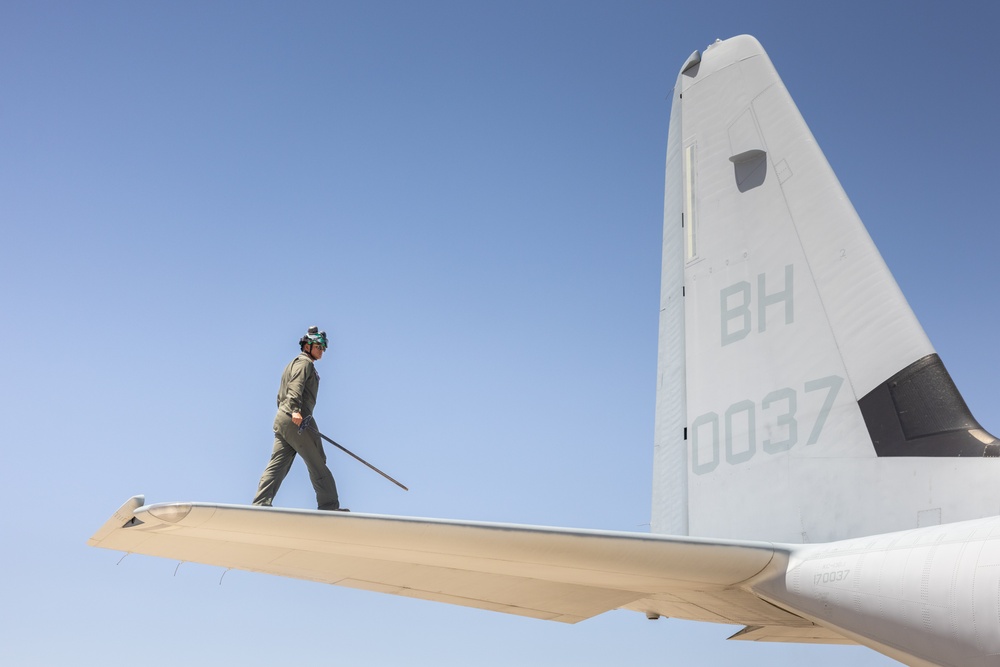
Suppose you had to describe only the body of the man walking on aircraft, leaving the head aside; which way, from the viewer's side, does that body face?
to the viewer's right
